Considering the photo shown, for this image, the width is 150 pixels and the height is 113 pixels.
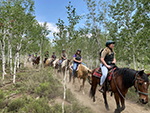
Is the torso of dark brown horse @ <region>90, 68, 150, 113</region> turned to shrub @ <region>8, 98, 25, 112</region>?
no

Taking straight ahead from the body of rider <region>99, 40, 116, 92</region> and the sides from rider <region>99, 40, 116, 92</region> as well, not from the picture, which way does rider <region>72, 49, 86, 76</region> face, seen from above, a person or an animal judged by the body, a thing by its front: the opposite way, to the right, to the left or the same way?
the same way

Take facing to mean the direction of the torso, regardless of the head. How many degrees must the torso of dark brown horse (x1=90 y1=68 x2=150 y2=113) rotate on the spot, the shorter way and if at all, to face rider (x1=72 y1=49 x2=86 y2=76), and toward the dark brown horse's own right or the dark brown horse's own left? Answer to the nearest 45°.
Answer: approximately 180°

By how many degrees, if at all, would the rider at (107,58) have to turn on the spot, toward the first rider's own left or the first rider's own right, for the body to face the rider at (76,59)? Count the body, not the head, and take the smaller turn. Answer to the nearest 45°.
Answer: approximately 180°

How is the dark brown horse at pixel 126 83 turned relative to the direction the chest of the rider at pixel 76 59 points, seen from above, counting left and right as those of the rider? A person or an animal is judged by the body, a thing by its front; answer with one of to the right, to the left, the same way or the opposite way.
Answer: the same way

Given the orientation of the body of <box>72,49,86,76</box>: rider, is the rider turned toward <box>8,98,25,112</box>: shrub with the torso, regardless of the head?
no

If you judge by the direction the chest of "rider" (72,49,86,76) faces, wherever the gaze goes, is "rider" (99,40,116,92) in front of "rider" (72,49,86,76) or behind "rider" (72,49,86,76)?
in front

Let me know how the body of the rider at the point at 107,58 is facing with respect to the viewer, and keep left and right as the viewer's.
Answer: facing the viewer and to the right of the viewer

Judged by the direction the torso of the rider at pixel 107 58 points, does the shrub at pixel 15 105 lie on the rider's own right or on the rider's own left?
on the rider's own right
